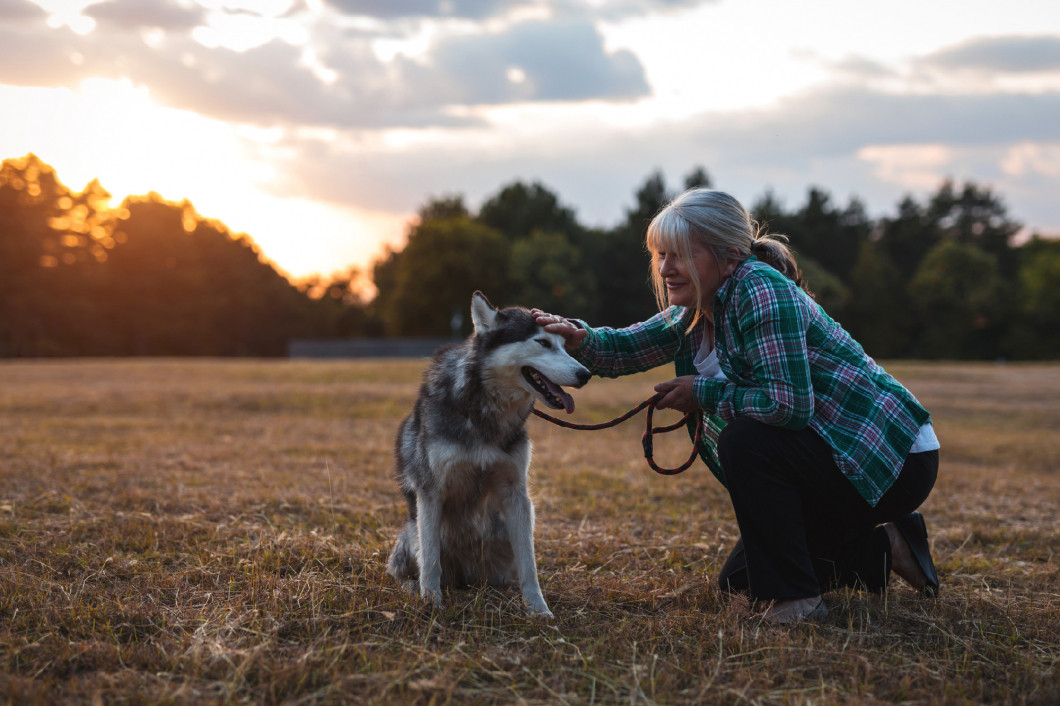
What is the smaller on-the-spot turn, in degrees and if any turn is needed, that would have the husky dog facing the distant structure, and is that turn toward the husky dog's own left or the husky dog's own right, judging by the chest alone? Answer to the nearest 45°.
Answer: approximately 135° to the husky dog's own left

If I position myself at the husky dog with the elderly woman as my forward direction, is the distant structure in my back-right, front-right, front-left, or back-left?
back-left

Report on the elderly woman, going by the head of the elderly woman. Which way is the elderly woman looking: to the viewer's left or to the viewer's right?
to the viewer's left

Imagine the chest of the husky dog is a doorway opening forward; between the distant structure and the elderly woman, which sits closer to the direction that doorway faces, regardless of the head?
the elderly woman

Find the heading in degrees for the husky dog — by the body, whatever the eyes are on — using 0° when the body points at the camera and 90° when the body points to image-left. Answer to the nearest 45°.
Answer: approximately 315°
